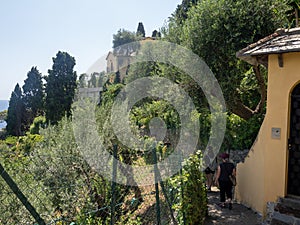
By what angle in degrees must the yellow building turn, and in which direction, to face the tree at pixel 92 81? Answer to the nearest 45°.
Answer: approximately 135° to its right

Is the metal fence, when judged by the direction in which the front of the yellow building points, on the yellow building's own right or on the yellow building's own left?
on the yellow building's own right

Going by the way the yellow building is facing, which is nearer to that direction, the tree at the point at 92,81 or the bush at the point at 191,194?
the bush

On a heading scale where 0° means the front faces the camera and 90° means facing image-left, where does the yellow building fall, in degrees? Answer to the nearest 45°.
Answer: approximately 0°

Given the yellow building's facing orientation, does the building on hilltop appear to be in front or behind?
behind
